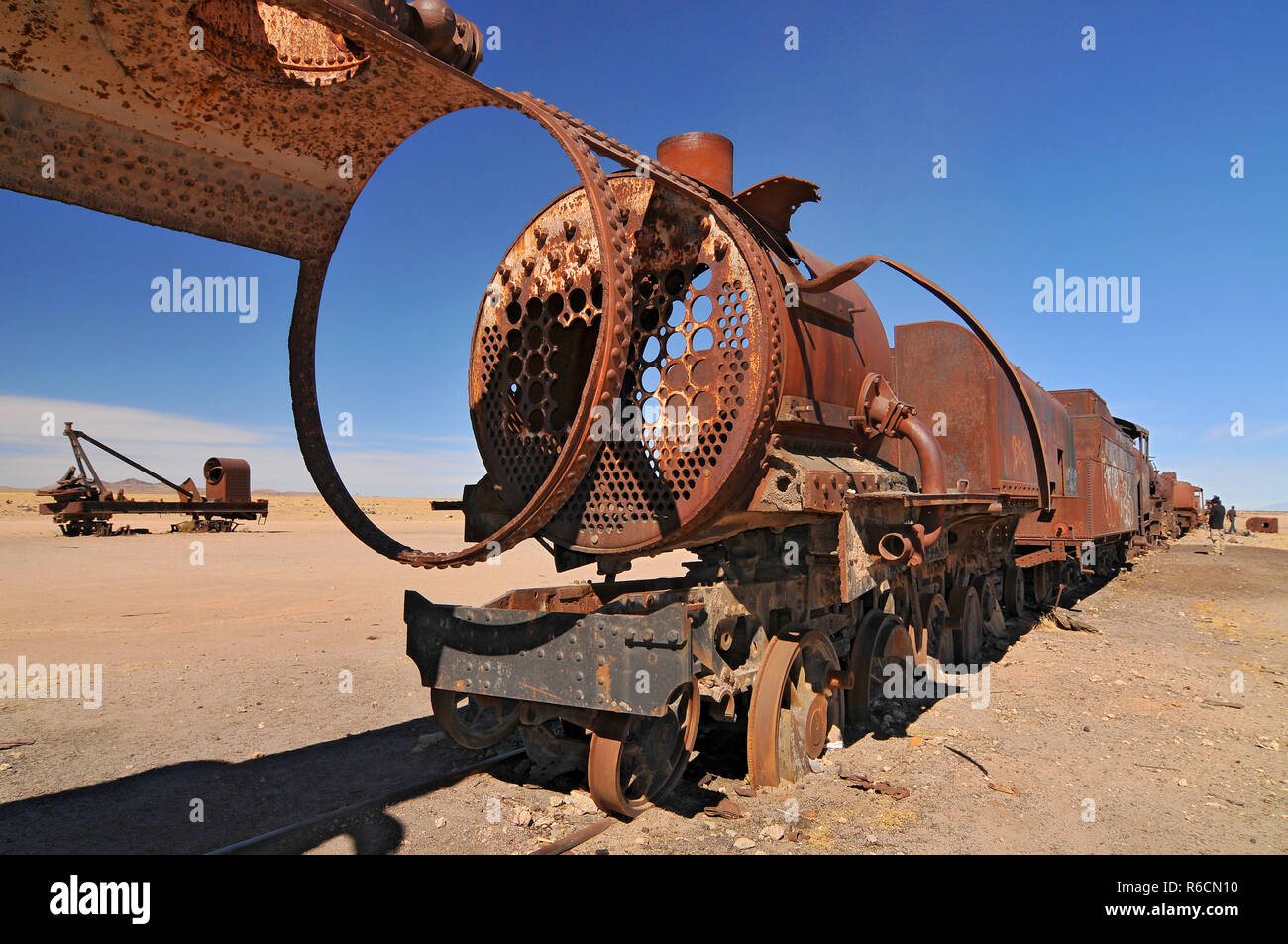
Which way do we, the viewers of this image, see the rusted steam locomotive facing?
facing the viewer and to the left of the viewer

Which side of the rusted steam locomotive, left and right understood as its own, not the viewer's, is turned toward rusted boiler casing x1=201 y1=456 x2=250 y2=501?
right
